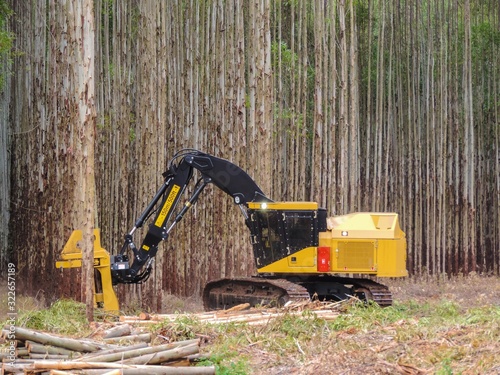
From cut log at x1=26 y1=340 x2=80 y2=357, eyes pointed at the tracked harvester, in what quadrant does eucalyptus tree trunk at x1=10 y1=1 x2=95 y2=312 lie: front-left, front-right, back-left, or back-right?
front-left

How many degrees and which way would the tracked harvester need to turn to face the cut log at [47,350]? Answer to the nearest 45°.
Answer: approximately 45° to its left

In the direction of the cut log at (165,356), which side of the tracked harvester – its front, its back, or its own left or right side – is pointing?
left

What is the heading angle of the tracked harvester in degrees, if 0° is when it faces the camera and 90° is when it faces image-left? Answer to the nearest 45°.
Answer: approximately 90°

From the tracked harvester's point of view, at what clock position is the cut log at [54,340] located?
The cut log is roughly at 10 o'clock from the tracked harvester.

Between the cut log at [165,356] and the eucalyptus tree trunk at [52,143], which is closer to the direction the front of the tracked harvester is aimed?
the eucalyptus tree trunk

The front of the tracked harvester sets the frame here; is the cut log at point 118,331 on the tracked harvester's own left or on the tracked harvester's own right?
on the tracked harvester's own left

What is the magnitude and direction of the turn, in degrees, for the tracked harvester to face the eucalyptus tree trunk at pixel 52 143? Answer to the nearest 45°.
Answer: approximately 45° to its right
